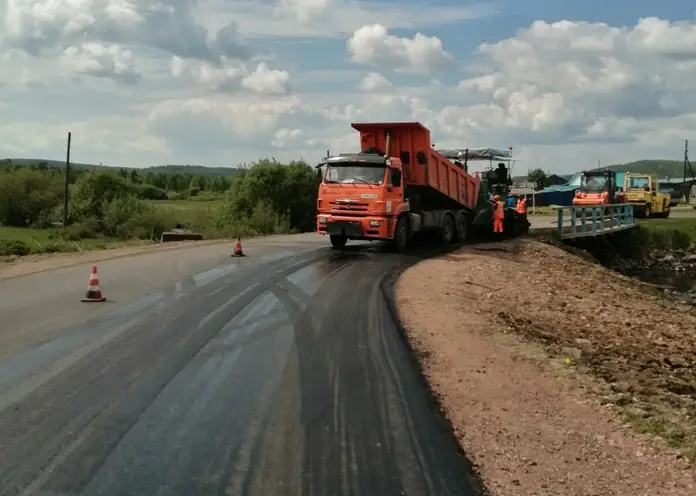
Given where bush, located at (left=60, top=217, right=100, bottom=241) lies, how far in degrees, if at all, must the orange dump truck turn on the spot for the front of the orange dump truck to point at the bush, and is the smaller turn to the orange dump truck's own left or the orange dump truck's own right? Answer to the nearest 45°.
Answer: approximately 90° to the orange dump truck's own right

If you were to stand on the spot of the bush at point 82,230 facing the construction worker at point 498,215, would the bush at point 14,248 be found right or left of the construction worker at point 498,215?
right

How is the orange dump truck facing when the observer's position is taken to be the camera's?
facing the viewer and to the left of the viewer

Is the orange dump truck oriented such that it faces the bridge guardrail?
no

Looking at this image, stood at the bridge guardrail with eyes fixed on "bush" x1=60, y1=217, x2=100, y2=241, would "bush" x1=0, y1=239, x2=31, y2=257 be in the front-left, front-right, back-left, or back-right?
front-left

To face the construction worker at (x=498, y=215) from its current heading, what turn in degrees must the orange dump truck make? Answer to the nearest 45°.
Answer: approximately 180°
